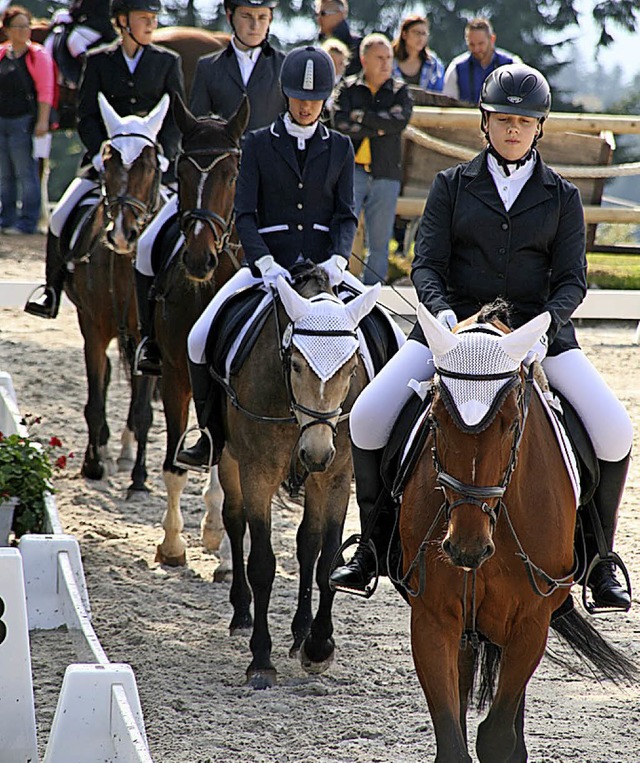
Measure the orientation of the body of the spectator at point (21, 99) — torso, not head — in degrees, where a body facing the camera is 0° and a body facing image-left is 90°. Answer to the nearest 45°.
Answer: approximately 0°

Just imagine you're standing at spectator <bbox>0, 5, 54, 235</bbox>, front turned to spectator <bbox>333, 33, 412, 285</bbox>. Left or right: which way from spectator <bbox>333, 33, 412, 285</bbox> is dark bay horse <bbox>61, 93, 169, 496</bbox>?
right

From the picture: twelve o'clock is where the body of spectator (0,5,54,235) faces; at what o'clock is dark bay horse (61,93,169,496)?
The dark bay horse is roughly at 12 o'clock from the spectator.

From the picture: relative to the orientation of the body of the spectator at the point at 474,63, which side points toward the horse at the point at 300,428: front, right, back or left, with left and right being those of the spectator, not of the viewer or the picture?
front

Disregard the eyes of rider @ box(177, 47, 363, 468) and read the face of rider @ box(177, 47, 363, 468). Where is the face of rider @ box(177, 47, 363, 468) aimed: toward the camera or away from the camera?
toward the camera

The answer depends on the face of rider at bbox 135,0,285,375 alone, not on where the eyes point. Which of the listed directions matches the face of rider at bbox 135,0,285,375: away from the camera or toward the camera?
toward the camera

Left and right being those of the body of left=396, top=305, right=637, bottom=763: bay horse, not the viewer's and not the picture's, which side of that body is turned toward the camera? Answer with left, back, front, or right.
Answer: front

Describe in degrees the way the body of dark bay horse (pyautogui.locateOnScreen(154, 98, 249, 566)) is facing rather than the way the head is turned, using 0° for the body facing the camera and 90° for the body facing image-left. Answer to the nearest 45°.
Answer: approximately 0°

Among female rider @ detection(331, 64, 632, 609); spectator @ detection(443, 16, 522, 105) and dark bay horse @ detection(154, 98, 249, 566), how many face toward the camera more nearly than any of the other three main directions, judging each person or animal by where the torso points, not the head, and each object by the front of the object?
3

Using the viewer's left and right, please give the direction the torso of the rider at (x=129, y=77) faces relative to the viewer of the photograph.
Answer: facing the viewer

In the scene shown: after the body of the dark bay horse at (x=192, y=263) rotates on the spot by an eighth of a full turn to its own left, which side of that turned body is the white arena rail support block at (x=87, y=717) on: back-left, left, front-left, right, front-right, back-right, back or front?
front-right

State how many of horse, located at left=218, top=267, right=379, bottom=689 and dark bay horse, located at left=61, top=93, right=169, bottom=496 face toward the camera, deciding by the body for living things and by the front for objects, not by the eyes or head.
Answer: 2

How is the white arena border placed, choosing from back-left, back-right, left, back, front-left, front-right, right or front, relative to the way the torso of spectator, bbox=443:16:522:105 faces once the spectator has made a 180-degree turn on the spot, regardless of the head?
back

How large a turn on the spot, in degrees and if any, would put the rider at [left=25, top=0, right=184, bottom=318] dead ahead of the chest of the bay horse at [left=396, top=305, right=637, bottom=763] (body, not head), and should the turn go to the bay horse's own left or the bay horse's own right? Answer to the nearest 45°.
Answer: approximately 135° to the bay horse's own right

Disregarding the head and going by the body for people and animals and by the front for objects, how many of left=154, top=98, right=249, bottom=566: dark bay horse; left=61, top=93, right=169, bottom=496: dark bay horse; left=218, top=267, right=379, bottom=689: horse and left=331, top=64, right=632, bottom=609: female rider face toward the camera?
4

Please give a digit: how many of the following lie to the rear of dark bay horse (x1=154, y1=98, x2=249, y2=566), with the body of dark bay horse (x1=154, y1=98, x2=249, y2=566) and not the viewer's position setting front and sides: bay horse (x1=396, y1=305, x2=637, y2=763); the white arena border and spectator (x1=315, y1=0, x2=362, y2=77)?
1

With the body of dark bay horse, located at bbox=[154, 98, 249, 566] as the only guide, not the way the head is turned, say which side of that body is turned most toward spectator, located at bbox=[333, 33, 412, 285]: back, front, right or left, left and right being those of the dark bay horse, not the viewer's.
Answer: back

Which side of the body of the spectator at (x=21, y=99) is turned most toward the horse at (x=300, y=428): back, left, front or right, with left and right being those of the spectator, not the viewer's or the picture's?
front

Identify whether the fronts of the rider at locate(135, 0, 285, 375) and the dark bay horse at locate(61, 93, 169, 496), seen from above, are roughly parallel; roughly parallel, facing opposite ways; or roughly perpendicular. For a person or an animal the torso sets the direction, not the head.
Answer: roughly parallel

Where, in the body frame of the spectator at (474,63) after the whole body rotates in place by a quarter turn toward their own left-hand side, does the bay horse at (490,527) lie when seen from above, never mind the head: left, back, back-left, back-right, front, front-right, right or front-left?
right
